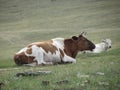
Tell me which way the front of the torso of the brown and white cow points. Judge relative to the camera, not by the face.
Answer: to the viewer's right
